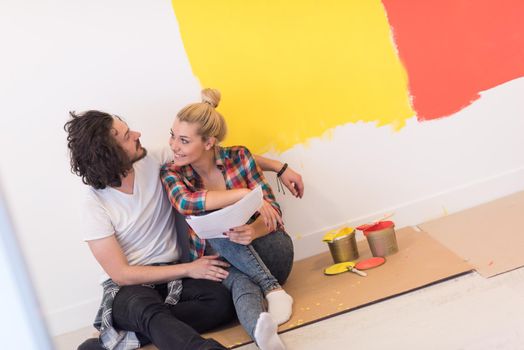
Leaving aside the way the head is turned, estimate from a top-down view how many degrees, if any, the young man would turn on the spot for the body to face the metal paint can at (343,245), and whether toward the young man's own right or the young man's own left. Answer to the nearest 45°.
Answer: approximately 45° to the young man's own left

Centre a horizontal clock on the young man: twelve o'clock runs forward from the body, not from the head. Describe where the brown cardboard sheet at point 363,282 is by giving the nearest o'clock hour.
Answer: The brown cardboard sheet is roughly at 11 o'clock from the young man.

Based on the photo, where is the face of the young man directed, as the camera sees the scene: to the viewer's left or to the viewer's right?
to the viewer's right

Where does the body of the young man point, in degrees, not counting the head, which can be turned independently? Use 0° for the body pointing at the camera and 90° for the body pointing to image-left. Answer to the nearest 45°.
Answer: approximately 315°

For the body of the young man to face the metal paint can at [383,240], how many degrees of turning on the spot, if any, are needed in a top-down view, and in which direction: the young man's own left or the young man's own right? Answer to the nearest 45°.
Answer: approximately 45° to the young man's own left
